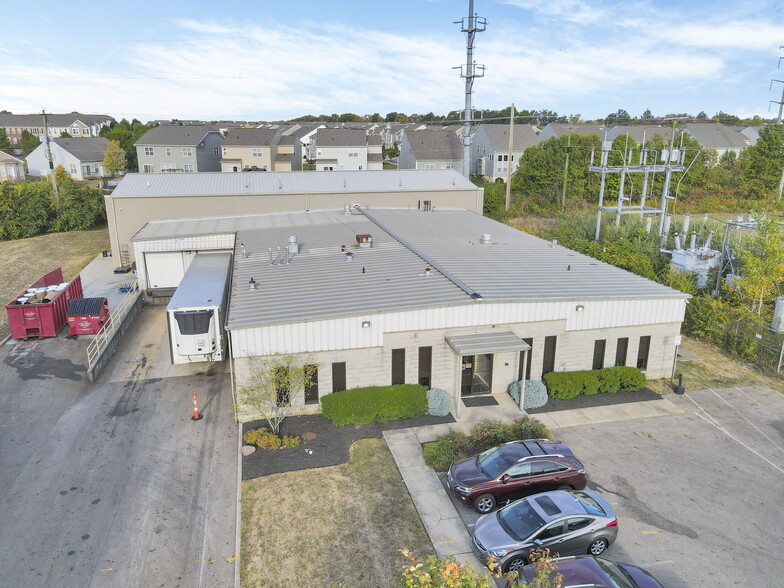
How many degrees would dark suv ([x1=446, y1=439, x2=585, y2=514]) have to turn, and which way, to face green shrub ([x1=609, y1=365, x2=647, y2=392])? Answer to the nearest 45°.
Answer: approximately 180°

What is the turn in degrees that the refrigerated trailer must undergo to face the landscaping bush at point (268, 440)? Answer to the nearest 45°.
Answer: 0° — it already faces it

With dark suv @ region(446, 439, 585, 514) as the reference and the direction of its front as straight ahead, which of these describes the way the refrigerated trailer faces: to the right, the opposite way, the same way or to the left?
to the left

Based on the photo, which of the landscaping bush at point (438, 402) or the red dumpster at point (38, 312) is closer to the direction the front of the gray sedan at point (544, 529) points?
the red dumpster

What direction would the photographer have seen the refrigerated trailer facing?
facing the viewer

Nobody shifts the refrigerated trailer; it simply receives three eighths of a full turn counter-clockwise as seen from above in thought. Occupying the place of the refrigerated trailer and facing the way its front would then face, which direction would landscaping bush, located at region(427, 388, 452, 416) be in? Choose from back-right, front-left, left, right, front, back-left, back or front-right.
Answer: right

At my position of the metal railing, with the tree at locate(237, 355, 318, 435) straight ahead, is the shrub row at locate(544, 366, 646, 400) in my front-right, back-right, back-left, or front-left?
front-left

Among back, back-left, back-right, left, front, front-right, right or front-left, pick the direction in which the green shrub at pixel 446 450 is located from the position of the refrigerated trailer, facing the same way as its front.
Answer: front-left

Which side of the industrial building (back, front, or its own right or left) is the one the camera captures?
front

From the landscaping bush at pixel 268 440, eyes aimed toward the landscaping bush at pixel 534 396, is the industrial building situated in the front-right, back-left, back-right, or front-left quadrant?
front-left

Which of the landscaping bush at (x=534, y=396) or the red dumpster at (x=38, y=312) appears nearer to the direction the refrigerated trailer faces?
the landscaping bush

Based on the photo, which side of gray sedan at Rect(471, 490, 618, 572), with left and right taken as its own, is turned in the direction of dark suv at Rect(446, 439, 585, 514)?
right

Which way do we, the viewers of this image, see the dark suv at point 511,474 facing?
facing the viewer and to the left of the viewer

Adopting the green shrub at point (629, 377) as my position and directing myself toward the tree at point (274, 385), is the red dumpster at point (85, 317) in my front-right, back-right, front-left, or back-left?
front-right

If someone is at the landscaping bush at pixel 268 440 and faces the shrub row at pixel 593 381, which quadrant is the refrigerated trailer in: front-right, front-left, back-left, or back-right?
back-left

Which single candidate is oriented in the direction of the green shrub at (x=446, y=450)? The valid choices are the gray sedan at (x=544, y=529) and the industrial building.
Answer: the industrial building

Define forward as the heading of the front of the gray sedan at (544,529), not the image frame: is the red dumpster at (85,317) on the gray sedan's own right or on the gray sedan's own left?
on the gray sedan's own right

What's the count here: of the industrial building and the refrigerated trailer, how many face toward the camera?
2

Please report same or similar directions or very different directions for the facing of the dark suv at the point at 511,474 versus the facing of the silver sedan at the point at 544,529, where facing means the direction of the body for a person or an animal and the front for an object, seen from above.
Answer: same or similar directions
